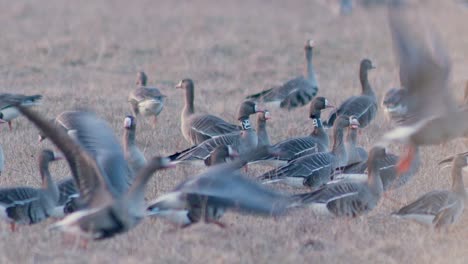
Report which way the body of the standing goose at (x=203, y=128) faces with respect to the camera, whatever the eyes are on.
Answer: to the viewer's left

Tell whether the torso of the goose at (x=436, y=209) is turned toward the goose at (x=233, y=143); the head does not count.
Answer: no

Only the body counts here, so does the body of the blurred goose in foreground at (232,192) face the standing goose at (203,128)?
no

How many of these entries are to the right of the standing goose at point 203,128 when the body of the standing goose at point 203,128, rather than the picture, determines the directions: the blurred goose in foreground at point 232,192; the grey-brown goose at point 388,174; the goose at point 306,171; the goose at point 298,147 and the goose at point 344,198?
0

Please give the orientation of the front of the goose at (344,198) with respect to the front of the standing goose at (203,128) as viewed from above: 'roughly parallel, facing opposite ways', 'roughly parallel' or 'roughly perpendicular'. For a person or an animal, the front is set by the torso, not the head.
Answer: roughly parallel, facing opposite ways

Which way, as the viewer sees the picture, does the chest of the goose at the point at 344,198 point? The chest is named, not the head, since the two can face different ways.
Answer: to the viewer's right

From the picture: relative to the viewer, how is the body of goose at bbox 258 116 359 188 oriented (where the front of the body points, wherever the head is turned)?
to the viewer's right

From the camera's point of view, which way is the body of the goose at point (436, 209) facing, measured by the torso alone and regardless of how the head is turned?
to the viewer's right

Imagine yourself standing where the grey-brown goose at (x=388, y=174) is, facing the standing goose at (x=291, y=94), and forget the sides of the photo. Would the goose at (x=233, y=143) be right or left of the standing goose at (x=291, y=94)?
left

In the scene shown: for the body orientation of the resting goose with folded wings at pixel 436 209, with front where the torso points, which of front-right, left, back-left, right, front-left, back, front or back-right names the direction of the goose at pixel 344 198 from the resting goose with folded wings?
back

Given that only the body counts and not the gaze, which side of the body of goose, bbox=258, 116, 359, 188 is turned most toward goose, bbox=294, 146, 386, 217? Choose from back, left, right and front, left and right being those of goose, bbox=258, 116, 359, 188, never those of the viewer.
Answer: right

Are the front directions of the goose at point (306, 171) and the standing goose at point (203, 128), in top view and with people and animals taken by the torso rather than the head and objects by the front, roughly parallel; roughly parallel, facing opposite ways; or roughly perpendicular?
roughly parallel, facing opposite ways

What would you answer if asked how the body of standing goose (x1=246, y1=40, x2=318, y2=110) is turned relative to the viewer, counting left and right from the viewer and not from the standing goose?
facing to the right of the viewer

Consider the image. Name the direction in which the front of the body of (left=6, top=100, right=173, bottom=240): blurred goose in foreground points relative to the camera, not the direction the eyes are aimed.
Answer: to the viewer's right

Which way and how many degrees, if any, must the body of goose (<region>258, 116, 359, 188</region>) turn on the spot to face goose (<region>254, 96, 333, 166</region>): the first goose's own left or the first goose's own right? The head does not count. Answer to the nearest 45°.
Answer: approximately 90° to the first goose's own left

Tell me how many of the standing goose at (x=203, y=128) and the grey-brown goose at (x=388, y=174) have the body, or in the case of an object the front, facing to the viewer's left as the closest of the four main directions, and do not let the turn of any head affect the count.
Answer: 1
